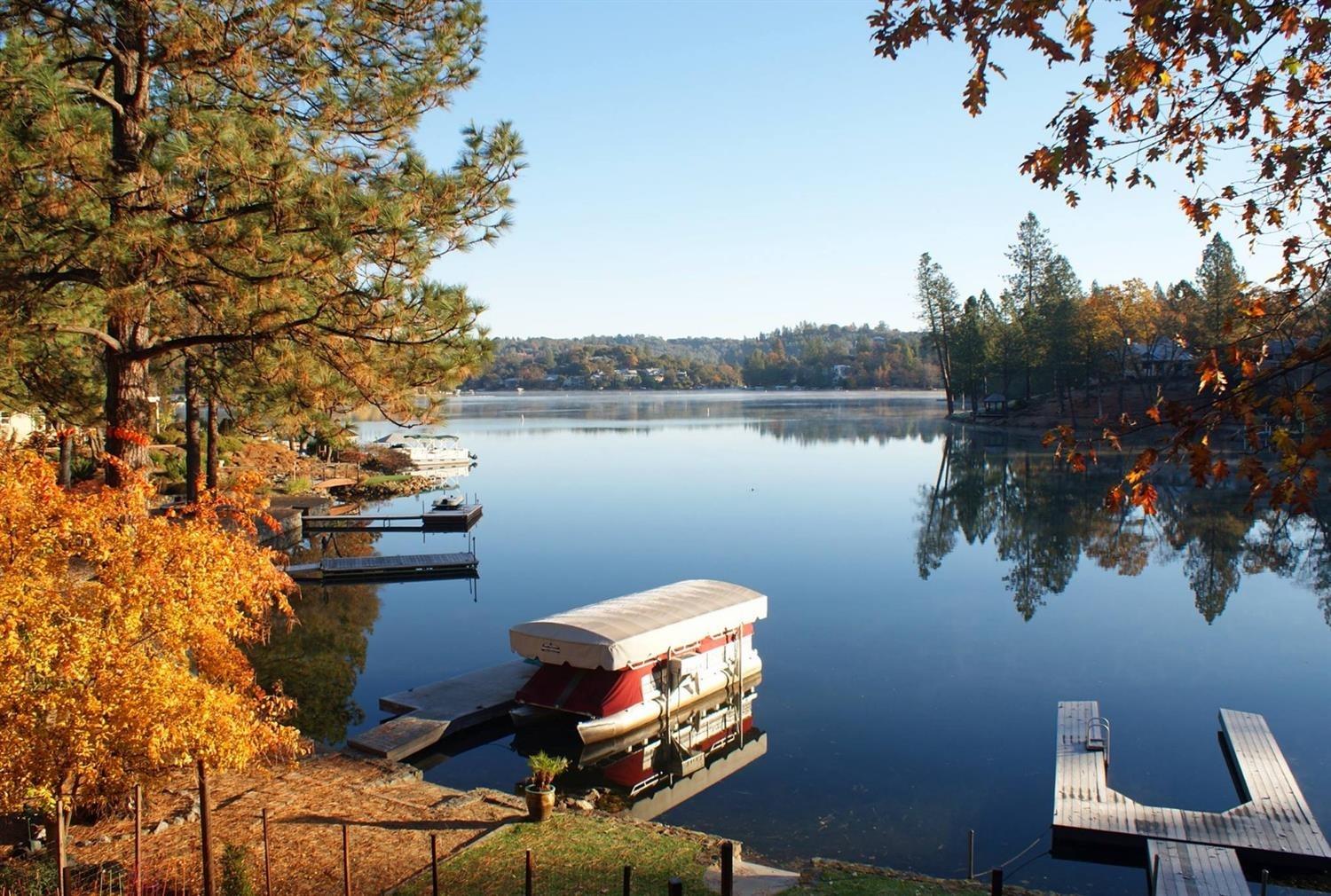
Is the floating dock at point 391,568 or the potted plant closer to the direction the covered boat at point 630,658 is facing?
the potted plant
